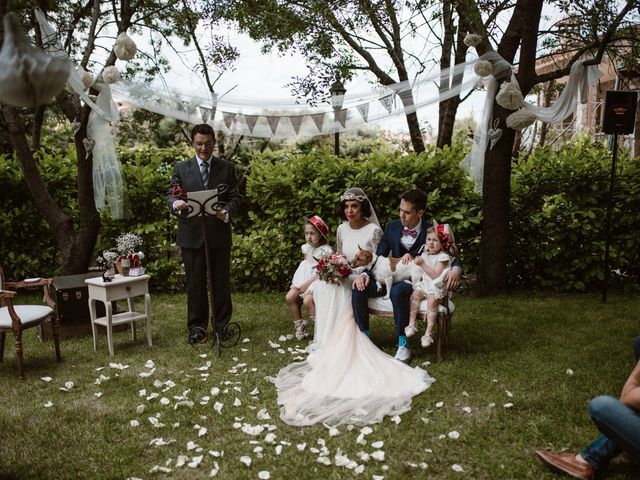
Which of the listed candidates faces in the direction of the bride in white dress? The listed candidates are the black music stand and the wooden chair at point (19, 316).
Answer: the wooden chair

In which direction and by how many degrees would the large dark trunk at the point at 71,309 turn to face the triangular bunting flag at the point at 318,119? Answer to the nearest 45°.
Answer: approximately 90° to its left

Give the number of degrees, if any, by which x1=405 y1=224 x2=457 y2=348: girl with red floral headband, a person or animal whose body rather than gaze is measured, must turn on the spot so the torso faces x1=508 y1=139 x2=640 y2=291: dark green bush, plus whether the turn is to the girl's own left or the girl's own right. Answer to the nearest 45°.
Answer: approximately 180°

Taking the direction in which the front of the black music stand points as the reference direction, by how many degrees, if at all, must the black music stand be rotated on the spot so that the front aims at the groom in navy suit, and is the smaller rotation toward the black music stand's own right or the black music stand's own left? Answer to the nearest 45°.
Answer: approximately 90° to the black music stand's own right

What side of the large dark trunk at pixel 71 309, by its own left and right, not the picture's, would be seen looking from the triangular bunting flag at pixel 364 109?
left

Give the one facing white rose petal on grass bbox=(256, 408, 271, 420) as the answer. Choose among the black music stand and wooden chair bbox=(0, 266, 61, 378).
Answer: the wooden chair

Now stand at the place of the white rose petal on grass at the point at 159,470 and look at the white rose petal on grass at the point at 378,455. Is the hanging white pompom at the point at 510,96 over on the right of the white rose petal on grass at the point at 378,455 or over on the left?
left

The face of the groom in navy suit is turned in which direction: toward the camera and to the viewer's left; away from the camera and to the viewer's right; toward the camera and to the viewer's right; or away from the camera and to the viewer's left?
toward the camera and to the viewer's left

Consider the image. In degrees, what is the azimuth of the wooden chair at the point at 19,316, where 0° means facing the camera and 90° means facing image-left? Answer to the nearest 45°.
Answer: approximately 315°

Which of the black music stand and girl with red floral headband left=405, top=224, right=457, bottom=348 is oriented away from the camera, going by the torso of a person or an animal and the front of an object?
the black music stand

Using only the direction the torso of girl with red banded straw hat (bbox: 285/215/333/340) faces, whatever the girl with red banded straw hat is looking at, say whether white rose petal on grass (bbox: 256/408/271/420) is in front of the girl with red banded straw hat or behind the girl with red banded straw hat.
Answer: in front

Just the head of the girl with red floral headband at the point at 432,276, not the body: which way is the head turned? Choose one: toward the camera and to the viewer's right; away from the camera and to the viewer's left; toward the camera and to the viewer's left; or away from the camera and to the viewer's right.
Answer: toward the camera and to the viewer's left

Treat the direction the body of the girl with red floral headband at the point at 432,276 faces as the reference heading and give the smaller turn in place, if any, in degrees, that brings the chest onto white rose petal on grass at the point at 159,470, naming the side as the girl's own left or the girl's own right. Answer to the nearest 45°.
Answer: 0° — they already face it

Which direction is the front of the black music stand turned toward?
away from the camera

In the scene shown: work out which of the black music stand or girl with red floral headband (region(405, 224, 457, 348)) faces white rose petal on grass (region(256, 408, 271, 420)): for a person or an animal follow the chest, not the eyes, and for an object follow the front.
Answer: the girl with red floral headband

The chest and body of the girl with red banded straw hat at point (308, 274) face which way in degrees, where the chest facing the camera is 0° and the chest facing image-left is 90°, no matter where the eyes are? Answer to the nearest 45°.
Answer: approximately 45°
